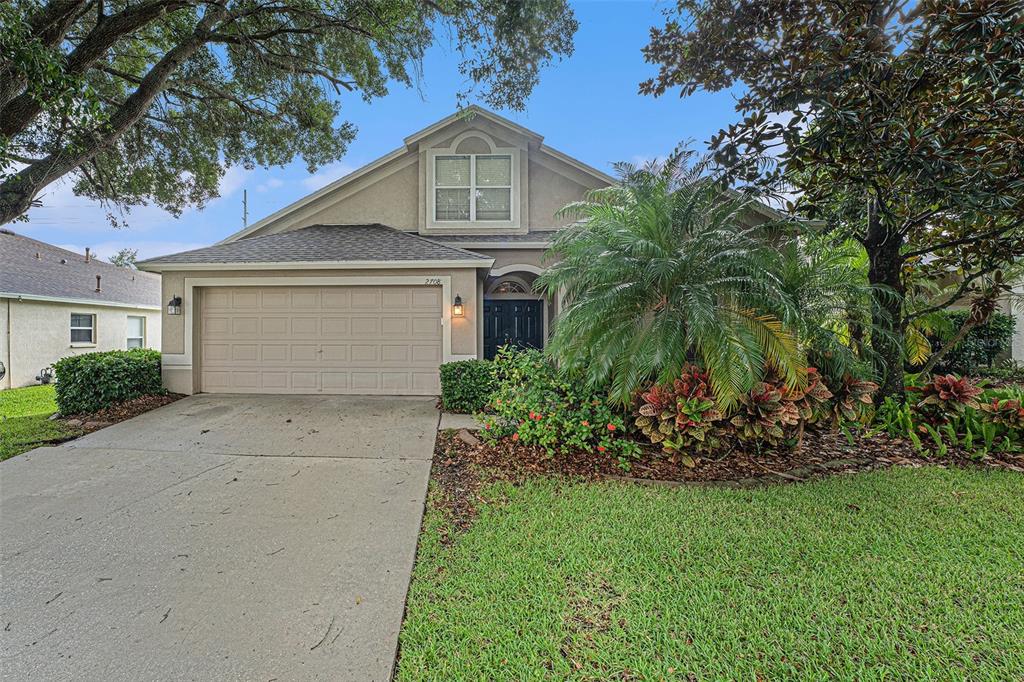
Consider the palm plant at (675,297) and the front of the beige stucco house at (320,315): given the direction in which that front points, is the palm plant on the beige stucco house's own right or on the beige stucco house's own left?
on the beige stucco house's own left

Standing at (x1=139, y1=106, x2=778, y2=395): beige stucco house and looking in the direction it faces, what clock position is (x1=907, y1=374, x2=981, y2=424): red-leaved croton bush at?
The red-leaved croton bush is roughly at 10 o'clock from the beige stucco house.

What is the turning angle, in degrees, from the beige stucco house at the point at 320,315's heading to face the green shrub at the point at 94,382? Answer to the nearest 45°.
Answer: approximately 90° to its right

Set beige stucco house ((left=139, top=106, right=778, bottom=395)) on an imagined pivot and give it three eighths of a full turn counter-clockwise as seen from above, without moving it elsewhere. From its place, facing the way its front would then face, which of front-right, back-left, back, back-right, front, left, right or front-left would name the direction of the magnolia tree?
right

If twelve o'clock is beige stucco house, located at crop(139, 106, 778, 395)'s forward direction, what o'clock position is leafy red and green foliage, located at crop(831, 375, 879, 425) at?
The leafy red and green foliage is roughly at 10 o'clock from the beige stucco house.

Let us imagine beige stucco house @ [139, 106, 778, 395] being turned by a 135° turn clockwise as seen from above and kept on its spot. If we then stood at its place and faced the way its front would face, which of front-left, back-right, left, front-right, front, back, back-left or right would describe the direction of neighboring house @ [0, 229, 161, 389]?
front

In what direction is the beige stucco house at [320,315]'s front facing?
toward the camera

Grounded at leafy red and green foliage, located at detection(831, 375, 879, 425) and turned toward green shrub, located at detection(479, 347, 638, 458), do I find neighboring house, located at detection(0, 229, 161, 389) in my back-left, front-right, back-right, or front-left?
front-right

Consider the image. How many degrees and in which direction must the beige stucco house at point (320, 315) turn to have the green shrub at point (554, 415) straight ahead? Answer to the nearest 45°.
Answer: approximately 45° to its left
